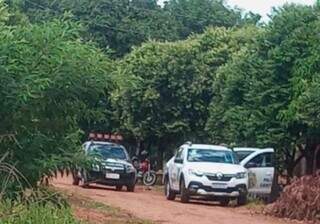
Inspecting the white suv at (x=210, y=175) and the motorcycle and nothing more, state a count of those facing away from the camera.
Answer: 0

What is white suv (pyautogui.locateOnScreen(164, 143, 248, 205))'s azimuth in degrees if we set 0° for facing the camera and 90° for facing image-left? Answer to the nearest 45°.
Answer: approximately 0°

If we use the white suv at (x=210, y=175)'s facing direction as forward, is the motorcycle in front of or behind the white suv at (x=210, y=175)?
behind

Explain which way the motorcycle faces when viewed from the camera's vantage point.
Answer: facing the viewer and to the right of the viewer

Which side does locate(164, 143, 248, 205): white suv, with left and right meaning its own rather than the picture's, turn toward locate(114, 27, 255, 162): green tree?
back

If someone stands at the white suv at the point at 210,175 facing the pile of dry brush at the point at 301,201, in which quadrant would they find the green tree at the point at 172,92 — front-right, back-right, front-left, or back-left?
back-left

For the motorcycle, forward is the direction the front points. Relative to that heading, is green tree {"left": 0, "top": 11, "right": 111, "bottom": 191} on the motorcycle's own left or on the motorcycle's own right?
on the motorcycle's own right

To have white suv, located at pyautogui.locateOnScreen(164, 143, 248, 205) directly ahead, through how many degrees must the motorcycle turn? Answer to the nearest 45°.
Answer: approximately 45° to its right

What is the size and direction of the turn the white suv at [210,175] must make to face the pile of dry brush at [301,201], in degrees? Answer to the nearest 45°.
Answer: approximately 45° to its left
